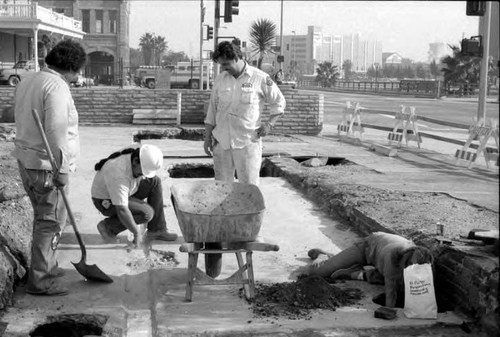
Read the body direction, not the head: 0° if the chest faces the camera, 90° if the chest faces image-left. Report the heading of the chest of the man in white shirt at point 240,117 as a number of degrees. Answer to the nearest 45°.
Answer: approximately 45°

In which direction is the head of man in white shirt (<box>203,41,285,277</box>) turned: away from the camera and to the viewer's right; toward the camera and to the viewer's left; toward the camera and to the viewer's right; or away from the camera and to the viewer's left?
toward the camera and to the viewer's left

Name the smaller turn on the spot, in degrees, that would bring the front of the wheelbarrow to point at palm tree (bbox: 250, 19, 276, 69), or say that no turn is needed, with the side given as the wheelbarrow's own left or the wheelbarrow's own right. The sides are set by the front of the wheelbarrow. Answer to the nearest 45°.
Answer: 0° — it already faces it

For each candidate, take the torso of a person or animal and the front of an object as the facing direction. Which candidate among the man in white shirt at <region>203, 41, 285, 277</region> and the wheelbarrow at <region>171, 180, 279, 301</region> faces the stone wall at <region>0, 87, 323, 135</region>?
the wheelbarrow

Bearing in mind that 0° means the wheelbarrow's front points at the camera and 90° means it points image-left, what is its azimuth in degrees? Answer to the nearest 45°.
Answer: approximately 180°

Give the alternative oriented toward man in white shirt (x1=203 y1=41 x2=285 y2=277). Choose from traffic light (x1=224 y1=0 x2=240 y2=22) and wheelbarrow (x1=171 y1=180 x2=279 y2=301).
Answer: the wheelbarrow

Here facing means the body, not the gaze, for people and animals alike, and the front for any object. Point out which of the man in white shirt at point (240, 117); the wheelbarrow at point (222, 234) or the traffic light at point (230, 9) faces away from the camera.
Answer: the wheelbarrow

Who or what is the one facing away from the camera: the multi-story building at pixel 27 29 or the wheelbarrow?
the wheelbarrow

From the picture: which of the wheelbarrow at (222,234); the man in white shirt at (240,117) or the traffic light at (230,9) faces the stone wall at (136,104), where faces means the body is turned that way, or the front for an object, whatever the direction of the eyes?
the wheelbarrow

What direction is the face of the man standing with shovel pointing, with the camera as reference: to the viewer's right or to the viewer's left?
to the viewer's right

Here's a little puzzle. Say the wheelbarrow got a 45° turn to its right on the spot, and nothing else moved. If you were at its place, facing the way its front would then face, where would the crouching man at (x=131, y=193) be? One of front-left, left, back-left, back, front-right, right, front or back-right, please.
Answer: left

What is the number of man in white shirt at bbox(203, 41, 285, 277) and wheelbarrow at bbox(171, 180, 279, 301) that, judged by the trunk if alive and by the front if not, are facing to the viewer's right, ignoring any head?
0

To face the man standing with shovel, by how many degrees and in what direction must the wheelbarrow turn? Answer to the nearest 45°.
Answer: approximately 90° to its left
